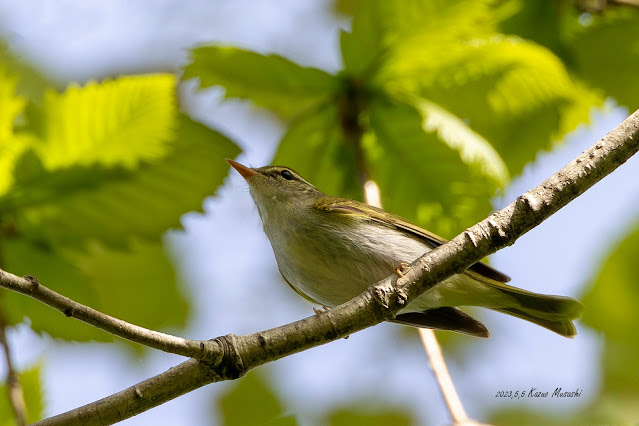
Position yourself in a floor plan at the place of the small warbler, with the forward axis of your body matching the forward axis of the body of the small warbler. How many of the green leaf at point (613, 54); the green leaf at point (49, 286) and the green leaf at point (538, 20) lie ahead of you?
1

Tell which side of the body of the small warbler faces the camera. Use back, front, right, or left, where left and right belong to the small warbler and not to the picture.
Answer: left

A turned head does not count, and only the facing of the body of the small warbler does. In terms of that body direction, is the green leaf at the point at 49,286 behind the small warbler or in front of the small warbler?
in front

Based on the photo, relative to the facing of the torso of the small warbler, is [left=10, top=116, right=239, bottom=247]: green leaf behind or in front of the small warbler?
in front

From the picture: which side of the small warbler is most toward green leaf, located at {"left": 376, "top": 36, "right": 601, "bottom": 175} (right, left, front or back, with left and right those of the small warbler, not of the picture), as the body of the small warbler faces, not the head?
back

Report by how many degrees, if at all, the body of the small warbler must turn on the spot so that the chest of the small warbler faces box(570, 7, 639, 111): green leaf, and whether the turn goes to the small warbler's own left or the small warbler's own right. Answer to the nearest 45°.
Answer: approximately 180°

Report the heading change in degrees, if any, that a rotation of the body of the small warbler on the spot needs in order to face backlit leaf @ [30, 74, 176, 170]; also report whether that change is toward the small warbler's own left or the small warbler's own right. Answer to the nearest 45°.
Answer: approximately 45° to the small warbler's own right
